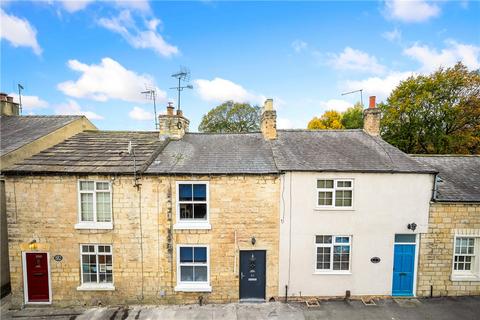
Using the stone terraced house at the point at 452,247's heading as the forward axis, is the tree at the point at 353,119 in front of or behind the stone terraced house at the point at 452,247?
behind

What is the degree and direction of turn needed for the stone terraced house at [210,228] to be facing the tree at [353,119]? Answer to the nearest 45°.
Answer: approximately 135° to its left

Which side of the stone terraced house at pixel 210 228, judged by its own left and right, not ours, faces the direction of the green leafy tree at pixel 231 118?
back

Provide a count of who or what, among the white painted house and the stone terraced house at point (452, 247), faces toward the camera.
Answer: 2

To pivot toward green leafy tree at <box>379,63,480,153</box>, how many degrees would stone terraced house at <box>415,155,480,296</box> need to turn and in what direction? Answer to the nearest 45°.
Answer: approximately 180°

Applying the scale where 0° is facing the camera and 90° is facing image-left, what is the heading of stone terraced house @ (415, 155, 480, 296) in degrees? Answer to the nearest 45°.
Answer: approximately 0°

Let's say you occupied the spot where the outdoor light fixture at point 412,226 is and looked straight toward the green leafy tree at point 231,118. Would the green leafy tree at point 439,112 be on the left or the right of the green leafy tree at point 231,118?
right
